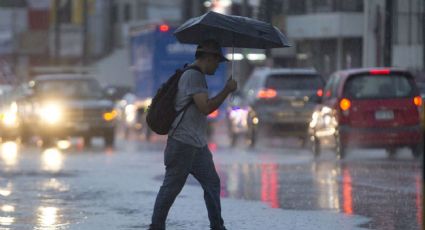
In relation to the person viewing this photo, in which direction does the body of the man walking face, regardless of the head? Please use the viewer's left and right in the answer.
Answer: facing to the right of the viewer

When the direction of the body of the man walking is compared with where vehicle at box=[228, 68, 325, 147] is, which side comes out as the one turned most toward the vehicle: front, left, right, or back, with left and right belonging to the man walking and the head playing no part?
left

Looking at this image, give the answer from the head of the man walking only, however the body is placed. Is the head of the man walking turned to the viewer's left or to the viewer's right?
to the viewer's right

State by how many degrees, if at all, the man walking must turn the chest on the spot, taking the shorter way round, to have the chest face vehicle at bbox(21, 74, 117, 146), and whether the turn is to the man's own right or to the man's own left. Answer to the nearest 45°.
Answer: approximately 90° to the man's own left

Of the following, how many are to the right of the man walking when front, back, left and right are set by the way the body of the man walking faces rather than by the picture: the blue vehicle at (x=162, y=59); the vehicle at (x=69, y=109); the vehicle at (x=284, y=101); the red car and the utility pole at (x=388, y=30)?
0

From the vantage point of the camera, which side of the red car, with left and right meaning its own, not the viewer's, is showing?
back

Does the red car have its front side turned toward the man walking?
no

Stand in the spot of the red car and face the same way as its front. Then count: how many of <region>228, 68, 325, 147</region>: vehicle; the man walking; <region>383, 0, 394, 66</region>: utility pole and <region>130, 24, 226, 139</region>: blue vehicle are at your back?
1

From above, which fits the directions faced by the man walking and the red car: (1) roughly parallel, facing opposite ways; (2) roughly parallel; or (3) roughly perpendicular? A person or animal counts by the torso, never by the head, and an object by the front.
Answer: roughly perpendicular

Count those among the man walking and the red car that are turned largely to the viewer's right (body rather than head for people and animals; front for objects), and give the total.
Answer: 1

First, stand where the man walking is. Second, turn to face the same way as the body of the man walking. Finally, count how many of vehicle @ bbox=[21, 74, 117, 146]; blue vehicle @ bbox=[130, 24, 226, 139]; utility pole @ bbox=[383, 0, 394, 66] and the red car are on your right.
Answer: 0
